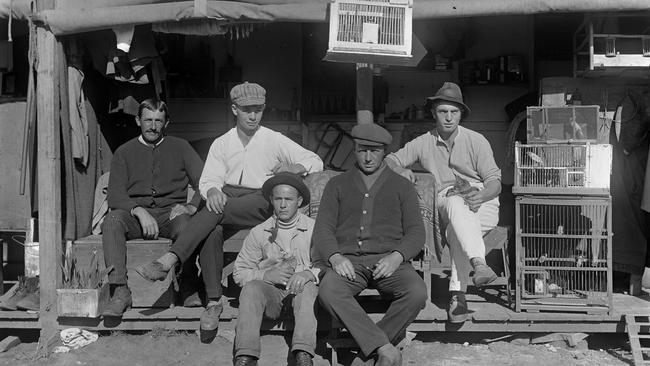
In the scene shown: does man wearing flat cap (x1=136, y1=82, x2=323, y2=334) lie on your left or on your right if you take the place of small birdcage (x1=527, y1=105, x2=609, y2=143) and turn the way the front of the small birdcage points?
on your right
